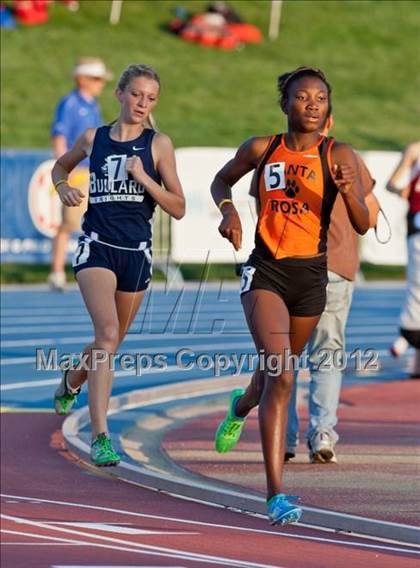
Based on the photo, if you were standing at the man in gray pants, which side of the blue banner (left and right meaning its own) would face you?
front

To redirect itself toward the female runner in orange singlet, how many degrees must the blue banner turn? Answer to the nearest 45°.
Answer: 0° — it already faces them

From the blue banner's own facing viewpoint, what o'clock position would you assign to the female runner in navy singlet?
The female runner in navy singlet is roughly at 12 o'clock from the blue banner.

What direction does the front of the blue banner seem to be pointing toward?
toward the camera

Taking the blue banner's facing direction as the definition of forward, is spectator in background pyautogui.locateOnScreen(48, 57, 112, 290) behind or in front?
in front
